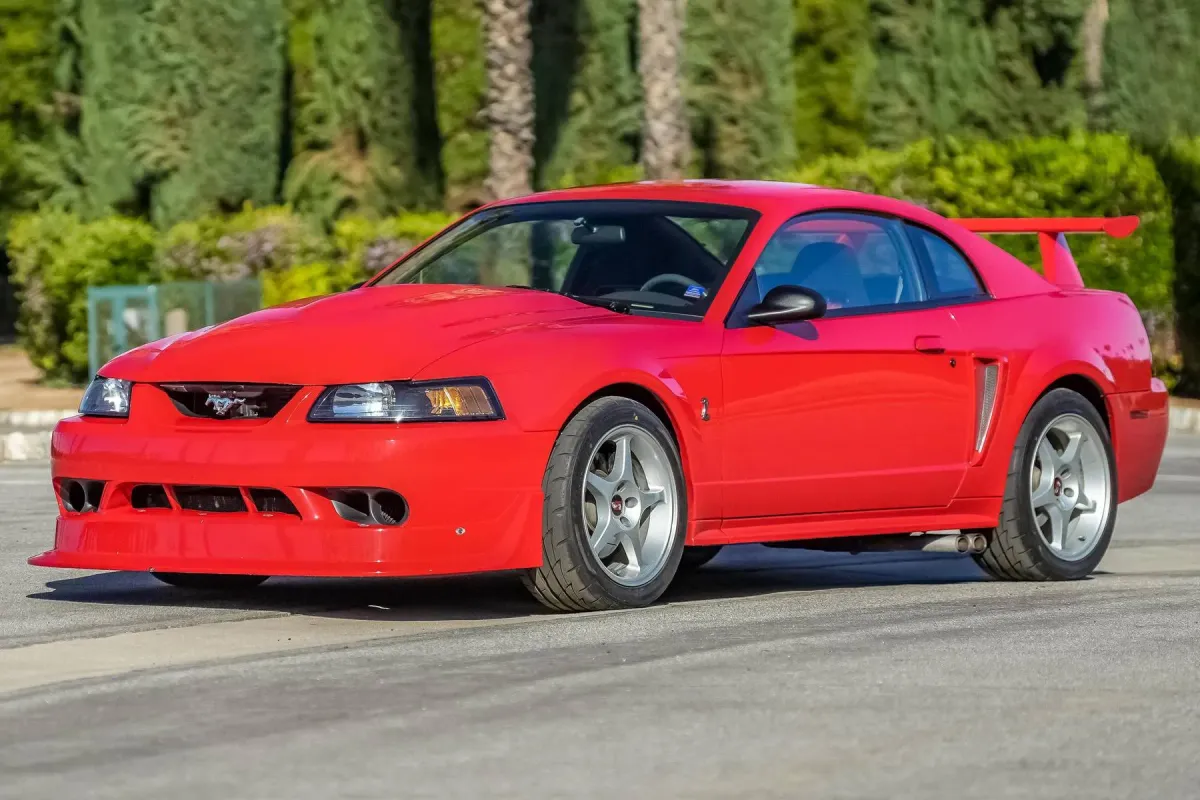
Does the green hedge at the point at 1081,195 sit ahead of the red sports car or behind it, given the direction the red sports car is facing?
behind

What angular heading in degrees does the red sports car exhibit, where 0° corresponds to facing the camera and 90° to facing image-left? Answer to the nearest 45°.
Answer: approximately 45°

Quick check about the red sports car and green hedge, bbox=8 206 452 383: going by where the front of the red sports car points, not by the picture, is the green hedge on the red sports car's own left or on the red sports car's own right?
on the red sports car's own right

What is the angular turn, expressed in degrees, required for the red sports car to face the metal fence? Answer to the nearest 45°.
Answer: approximately 135° to its right
